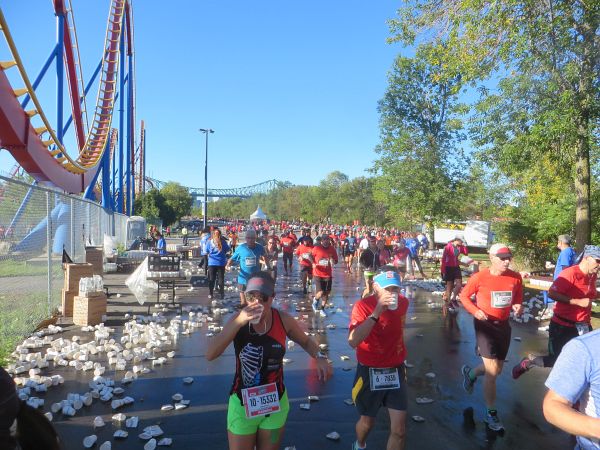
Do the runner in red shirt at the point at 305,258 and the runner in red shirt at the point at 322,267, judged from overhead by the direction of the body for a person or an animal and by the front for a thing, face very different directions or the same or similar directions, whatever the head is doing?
same or similar directions

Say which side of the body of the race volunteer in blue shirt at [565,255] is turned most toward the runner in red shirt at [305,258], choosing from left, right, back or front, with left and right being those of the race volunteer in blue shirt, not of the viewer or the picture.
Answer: front

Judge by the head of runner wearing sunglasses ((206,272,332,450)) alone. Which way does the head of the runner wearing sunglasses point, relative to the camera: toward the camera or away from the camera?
toward the camera

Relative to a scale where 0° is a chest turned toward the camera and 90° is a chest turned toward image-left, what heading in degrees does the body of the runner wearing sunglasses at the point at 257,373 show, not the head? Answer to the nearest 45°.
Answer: approximately 0°

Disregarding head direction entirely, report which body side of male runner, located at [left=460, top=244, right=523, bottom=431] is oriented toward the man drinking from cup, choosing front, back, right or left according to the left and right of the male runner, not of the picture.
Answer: right

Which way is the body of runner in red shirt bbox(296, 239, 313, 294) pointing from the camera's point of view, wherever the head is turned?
toward the camera

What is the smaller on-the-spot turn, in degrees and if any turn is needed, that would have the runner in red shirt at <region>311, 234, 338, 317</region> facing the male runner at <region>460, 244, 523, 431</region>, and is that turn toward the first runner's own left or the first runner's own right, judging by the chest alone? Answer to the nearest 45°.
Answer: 0° — they already face them

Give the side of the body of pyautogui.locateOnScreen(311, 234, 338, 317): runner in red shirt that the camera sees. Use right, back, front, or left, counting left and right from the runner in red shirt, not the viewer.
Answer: front

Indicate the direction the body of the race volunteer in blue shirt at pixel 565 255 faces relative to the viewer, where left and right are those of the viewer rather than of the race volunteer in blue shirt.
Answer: facing to the left of the viewer

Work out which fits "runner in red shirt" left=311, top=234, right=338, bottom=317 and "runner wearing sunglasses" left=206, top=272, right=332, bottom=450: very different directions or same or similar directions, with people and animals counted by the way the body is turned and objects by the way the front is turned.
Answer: same or similar directions

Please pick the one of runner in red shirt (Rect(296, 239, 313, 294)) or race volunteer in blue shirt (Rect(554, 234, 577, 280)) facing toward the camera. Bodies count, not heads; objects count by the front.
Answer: the runner in red shirt

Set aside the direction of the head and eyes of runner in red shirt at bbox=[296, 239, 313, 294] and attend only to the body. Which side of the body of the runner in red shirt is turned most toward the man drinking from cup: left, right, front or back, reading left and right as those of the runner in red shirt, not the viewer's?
front

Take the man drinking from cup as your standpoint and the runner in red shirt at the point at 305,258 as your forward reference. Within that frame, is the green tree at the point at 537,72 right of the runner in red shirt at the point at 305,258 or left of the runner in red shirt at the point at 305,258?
right

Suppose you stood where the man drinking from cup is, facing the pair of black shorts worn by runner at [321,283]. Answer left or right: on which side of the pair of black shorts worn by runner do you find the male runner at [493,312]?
right

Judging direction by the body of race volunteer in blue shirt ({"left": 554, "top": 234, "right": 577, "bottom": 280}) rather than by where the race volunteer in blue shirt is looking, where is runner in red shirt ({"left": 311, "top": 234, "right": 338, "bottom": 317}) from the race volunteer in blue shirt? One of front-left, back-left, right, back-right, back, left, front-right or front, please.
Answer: front
